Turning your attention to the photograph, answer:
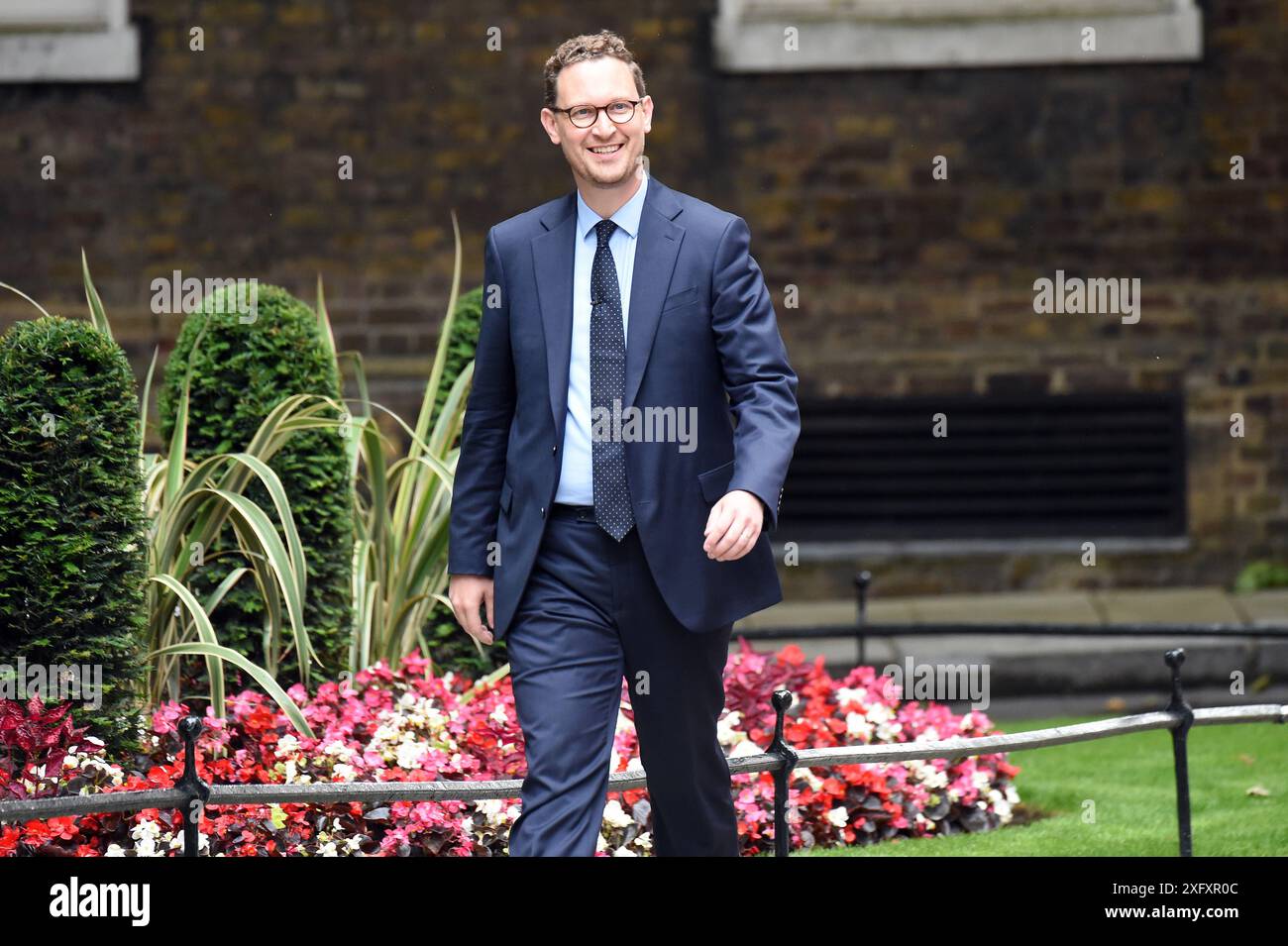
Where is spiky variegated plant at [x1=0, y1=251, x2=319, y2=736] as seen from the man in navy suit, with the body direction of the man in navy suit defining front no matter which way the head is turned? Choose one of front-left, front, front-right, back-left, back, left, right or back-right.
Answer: back-right

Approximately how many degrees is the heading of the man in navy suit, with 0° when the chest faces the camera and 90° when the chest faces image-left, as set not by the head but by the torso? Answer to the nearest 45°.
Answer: approximately 0°

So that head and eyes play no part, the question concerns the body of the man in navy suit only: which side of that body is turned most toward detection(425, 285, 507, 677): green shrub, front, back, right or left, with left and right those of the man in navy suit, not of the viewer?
back

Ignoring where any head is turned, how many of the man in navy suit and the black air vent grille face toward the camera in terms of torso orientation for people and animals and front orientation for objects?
2

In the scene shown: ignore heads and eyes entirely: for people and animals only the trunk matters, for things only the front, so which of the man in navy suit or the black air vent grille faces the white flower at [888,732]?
the black air vent grille

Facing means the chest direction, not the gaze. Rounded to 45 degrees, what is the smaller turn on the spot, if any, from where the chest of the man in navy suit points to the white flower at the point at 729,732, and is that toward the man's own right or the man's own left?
approximately 180°

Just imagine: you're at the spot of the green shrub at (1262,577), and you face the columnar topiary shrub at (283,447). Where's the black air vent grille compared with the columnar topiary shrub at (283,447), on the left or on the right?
right
